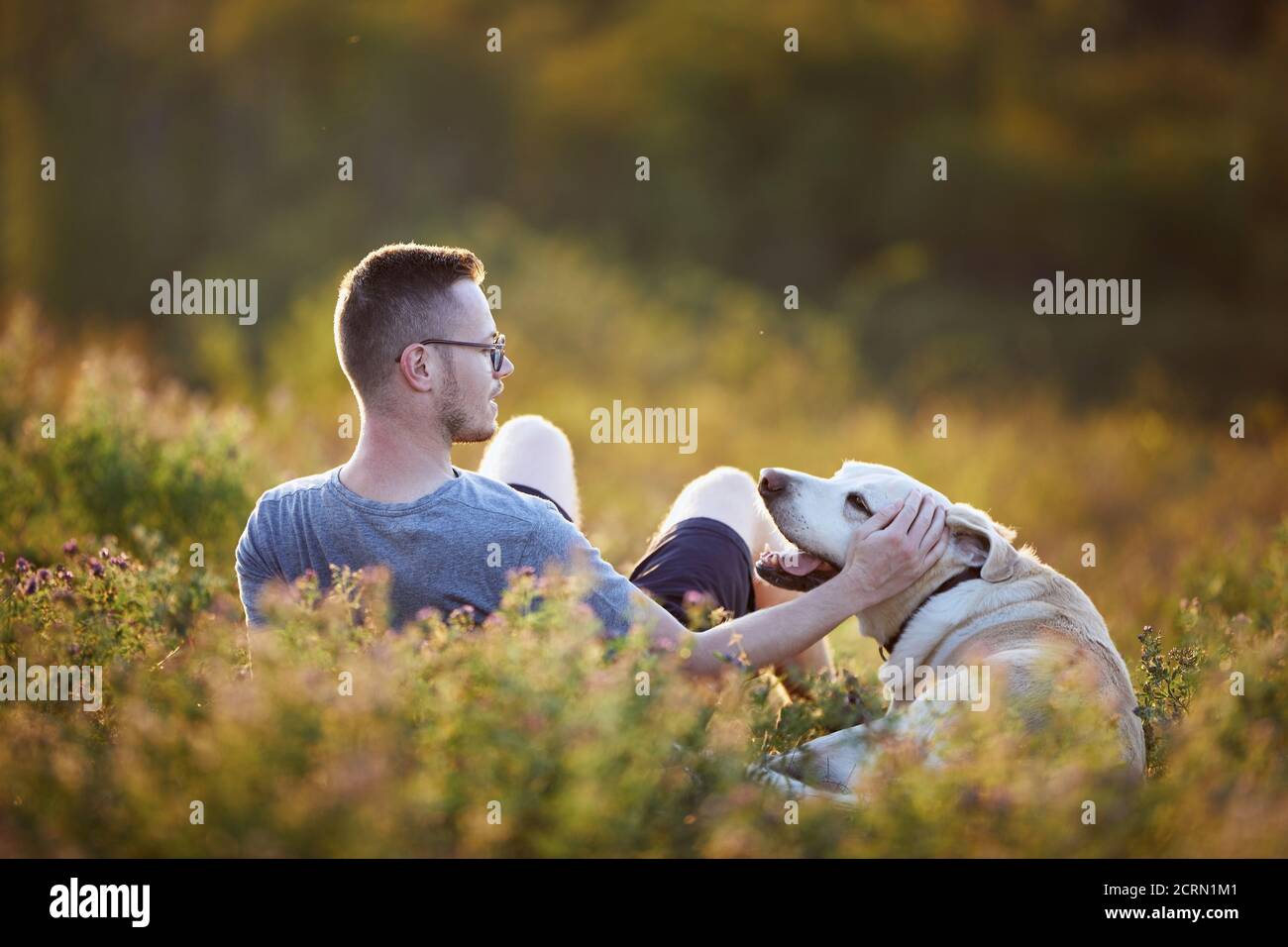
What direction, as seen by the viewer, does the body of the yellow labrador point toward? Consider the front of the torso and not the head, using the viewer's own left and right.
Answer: facing to the left of the viewer

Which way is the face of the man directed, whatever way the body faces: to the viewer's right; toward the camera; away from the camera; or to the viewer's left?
to the viewer's right

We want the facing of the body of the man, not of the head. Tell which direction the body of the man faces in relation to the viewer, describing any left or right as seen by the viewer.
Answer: facing away from the viewer and to the right of the viewer

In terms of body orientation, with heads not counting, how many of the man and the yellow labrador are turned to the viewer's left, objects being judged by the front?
1
